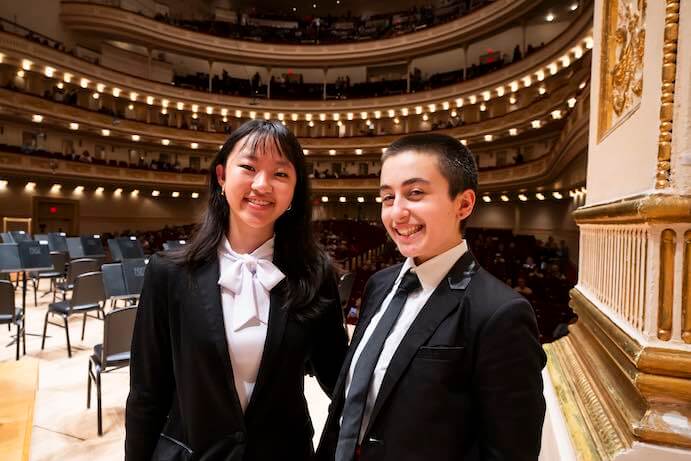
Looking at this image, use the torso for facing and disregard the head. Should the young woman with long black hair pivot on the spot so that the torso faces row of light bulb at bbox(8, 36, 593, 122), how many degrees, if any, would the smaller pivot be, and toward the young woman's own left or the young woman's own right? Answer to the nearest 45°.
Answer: approximately 180°

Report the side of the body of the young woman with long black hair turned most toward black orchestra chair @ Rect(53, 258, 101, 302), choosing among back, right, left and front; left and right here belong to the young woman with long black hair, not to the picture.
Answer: back

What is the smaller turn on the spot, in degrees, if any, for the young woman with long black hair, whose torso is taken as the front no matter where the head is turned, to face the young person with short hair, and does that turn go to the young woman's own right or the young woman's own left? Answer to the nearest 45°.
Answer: approximately 45° to the young woman's own left

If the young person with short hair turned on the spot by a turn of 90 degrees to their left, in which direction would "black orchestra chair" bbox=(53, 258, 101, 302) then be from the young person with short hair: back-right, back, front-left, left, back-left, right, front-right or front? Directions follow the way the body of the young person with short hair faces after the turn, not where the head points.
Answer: back

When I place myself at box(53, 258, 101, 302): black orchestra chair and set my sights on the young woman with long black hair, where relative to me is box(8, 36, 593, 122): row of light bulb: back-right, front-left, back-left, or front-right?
back-left

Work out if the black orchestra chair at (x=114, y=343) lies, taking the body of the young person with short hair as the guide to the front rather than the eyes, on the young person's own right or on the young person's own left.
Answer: on the young person's own right

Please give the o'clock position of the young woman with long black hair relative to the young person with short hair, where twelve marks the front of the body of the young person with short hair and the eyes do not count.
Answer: The young woman with long black hair is roughly at 2 o'clock from the young person with short hair.
